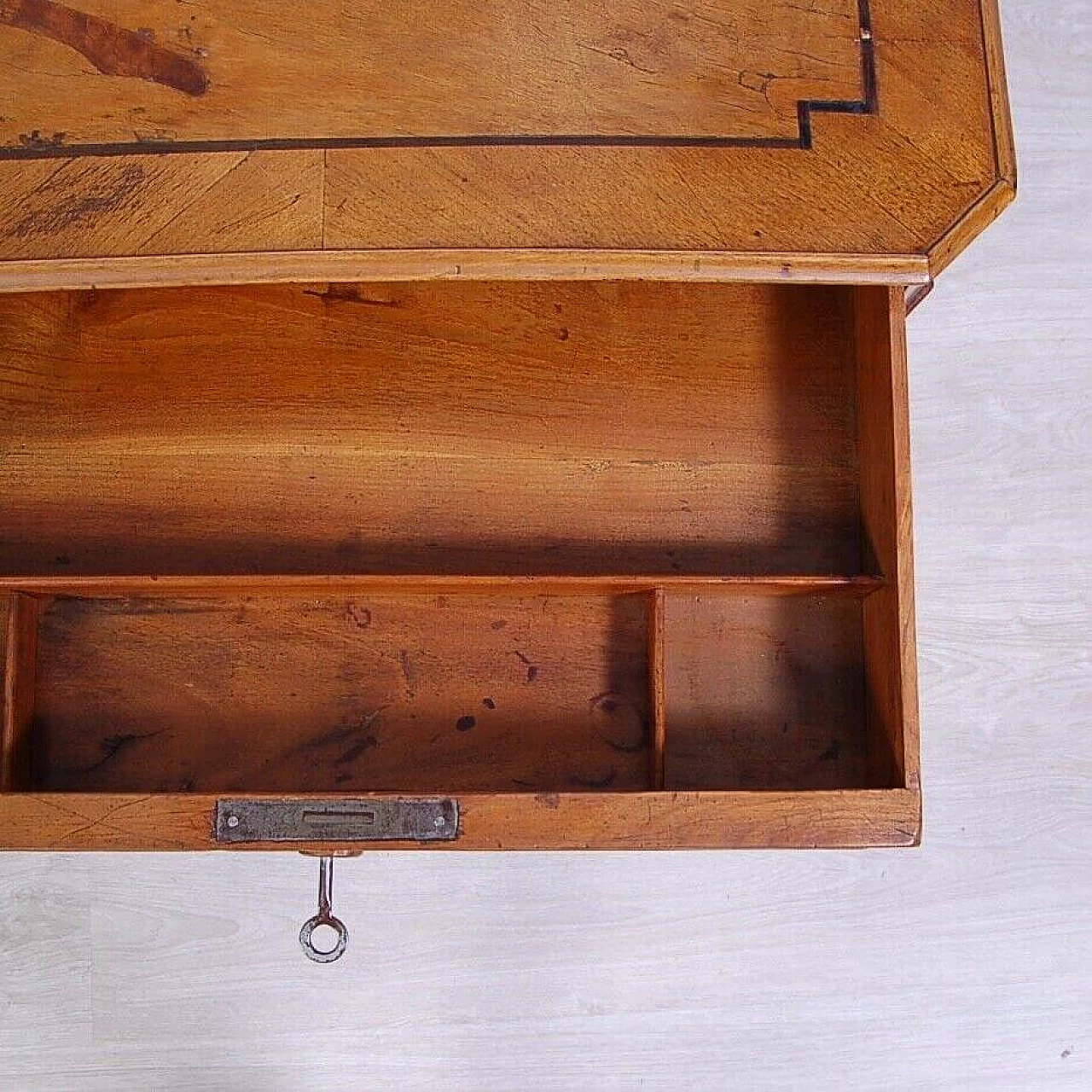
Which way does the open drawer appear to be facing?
toward the camera
